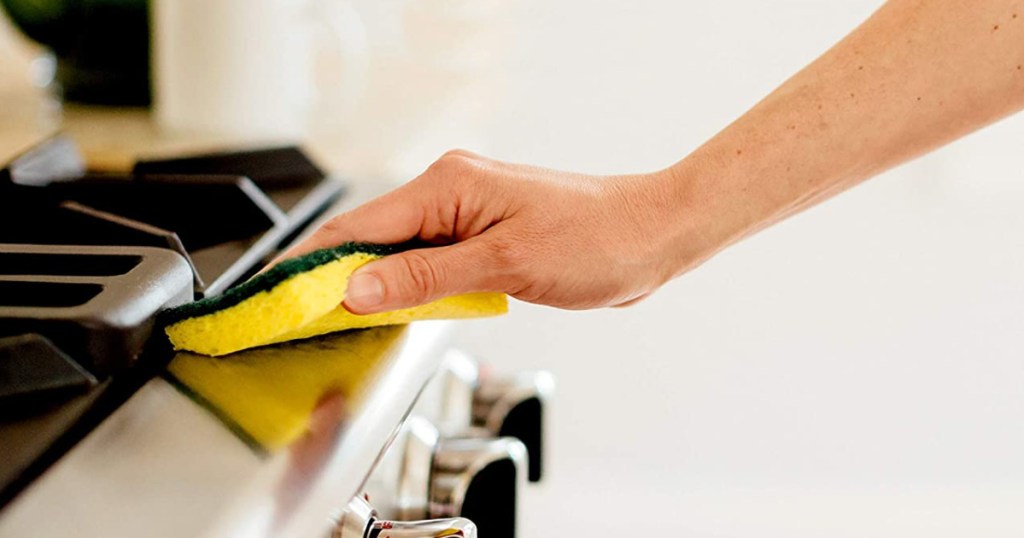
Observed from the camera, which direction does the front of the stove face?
facing the viewer and to the right of the viewer
